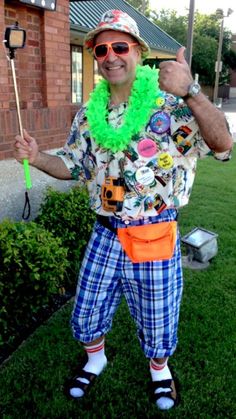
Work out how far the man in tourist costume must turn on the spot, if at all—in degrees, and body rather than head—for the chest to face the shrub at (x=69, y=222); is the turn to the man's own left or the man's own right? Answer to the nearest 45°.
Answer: approximately 180°

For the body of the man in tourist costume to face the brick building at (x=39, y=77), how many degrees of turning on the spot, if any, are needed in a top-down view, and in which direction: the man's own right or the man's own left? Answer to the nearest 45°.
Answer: approximately 180°

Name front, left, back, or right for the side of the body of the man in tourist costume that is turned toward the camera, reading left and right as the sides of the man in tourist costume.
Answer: front

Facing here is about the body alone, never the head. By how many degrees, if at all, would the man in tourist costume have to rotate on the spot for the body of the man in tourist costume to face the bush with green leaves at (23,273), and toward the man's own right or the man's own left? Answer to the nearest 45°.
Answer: approximately 135° to the man's own right
